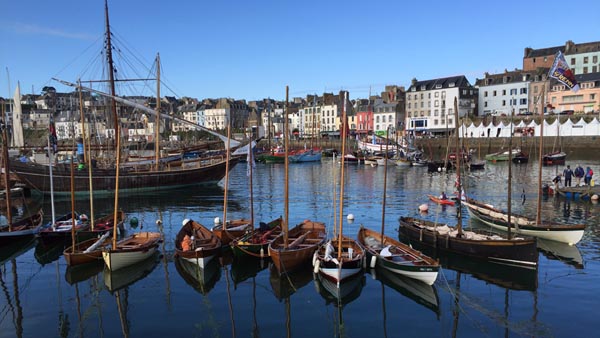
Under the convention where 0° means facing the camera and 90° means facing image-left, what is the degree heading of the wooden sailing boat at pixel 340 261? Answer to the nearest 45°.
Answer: approximately 0°

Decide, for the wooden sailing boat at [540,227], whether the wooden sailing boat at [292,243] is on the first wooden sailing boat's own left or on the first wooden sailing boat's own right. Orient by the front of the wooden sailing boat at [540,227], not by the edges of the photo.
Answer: on the first wooden sailing boat's own right

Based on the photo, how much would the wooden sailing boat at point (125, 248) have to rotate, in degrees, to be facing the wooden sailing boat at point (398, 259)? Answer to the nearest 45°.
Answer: approximately 90° to its left

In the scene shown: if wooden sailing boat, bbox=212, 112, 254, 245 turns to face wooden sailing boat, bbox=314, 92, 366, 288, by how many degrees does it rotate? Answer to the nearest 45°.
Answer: approximately 90° to its left

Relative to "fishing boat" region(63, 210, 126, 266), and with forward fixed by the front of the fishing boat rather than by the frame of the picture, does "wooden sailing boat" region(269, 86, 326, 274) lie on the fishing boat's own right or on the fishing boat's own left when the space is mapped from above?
on the fishing boat's own left

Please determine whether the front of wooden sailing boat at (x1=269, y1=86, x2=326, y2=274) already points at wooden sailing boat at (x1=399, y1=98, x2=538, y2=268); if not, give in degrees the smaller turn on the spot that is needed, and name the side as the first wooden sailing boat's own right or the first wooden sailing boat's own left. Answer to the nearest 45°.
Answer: approximately 135° to the first wooden sailing boat's own left

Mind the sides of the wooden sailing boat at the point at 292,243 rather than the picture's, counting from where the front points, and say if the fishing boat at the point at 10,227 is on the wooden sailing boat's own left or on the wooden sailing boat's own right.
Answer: on the wooden sailing boat's own right

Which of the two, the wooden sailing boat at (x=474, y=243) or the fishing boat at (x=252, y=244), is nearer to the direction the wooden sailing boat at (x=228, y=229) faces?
the fishing boat

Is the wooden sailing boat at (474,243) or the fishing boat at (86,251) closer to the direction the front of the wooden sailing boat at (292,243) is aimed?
the fishing boat
